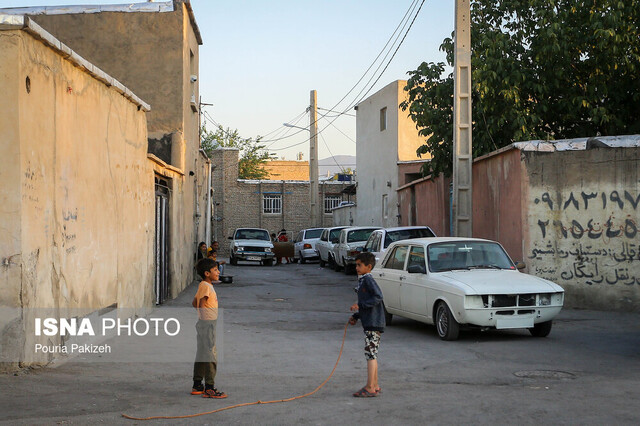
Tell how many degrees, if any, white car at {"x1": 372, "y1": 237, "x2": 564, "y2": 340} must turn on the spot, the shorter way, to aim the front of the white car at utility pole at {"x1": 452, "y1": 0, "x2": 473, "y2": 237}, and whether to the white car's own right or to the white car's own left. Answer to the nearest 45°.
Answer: approximately 135° to the white car's own left

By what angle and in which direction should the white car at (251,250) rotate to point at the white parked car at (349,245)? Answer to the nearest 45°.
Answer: approximately 45° to its left

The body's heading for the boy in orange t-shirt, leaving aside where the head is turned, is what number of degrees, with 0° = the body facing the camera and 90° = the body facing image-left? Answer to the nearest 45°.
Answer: approximately 270°

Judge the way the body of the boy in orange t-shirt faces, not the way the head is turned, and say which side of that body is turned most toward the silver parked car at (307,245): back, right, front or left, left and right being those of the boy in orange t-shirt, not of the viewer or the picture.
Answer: left

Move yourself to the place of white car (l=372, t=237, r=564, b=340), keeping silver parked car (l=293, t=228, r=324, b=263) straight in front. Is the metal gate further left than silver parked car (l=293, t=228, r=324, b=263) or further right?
left

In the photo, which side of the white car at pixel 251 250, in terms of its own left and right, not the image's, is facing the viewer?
front

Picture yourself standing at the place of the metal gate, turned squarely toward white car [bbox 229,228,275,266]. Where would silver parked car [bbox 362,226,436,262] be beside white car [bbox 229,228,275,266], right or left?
right

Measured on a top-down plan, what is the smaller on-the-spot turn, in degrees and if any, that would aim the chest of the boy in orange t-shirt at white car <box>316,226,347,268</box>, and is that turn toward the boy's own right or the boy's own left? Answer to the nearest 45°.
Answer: approximately 90° to the boy's own left

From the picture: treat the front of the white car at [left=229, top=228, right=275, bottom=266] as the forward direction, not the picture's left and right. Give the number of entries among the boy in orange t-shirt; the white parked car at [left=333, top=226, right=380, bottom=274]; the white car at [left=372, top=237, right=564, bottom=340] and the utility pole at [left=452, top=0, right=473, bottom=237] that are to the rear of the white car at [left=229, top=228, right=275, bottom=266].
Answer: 0

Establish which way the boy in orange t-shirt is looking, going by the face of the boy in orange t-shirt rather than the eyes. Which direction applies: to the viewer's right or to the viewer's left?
to the viewer's right

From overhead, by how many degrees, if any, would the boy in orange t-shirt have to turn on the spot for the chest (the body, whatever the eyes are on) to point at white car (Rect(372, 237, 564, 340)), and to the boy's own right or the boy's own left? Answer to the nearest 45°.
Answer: approximately 45° to the boy's own left

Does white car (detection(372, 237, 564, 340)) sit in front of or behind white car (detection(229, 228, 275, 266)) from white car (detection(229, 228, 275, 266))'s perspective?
in front

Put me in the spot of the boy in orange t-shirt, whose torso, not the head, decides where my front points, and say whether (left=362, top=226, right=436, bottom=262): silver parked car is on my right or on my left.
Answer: on my left

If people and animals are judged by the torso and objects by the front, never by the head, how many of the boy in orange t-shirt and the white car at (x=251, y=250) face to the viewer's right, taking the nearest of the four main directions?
1

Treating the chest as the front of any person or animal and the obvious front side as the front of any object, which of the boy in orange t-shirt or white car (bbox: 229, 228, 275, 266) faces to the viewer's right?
the boy in orange t-shirt

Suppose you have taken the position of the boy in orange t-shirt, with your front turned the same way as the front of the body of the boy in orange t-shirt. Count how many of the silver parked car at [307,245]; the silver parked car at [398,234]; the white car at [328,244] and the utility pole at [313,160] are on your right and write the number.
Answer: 0
